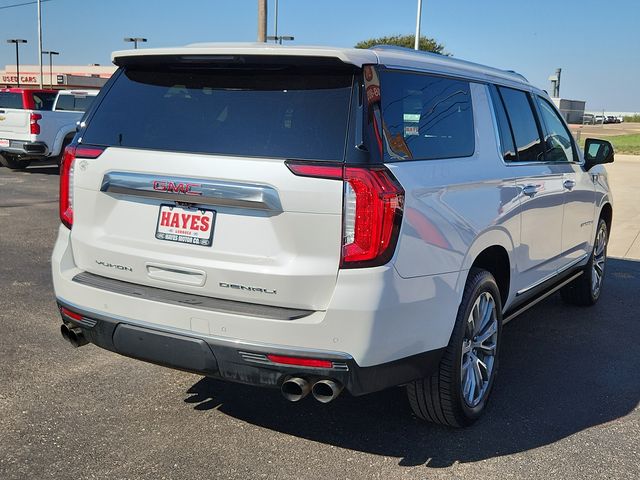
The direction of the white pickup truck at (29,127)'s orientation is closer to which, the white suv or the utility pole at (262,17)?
the utility pole

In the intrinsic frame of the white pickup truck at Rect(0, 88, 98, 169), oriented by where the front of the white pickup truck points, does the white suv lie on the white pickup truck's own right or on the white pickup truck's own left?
on the white pickup truck's own right

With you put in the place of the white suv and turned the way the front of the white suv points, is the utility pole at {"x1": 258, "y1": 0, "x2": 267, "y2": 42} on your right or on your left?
on your left

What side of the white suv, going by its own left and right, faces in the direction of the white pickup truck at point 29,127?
left

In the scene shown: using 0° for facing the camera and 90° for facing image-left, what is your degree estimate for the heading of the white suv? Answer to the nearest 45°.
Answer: approximately 225°

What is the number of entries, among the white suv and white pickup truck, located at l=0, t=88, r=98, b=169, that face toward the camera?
0

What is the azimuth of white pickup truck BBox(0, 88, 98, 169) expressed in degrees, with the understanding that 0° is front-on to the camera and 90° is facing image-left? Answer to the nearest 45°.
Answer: approximately 225°
